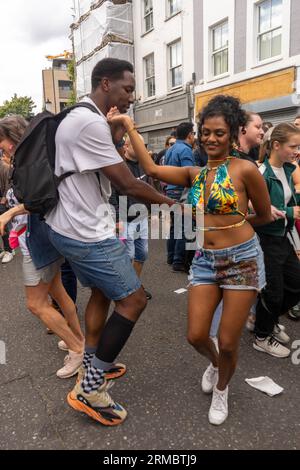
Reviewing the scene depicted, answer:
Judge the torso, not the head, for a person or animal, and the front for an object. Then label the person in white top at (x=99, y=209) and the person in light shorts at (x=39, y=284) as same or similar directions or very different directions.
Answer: very different directions

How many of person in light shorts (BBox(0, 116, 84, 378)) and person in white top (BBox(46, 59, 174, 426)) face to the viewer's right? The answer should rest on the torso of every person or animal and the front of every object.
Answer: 1

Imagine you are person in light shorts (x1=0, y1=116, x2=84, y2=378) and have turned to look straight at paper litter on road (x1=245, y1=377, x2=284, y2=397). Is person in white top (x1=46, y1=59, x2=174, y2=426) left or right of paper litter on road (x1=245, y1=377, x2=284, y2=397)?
right

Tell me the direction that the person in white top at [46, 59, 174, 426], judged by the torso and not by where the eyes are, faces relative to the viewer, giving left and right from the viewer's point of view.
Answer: facing to the right of the viewer

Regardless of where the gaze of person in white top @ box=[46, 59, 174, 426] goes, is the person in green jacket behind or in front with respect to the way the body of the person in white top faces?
in front

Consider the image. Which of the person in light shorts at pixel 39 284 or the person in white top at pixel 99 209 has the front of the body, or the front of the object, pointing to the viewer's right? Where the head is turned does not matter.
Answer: the person in white top at pixel 99 209

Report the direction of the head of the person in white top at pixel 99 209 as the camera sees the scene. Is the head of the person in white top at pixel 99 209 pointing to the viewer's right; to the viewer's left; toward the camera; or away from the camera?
to the viewer's right

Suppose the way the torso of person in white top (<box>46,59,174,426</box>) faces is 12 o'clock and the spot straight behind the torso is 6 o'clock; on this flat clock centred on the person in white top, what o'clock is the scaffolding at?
The scaffolding is roughly at 9 o'clock from the person in white top.
